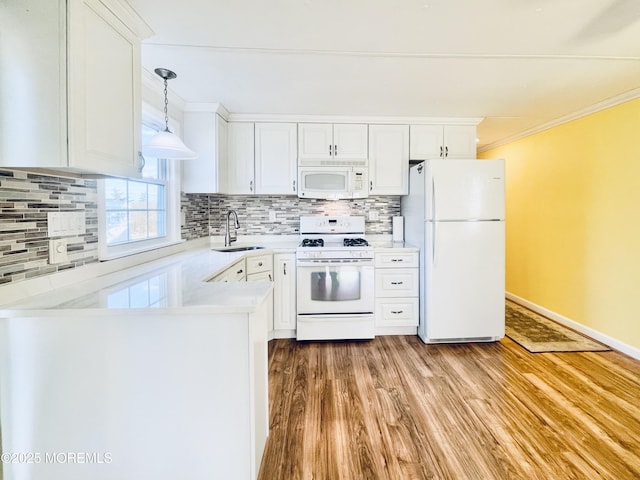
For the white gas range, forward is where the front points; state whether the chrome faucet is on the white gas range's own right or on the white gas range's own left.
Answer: on the white gas range's own right

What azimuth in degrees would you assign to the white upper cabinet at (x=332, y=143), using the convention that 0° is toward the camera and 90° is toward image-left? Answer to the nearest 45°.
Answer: approximately 0°

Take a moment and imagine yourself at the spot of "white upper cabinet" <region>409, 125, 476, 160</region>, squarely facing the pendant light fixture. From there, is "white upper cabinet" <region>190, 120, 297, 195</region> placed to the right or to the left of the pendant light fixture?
right

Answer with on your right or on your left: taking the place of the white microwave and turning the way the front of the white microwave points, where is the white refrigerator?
on your left
